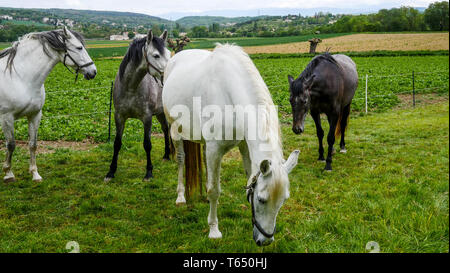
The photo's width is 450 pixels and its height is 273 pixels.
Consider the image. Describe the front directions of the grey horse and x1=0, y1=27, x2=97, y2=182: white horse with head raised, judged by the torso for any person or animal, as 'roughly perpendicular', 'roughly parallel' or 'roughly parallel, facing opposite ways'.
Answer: roughly perpendicular

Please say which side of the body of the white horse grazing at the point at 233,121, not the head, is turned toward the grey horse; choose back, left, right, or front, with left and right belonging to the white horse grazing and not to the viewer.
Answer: back

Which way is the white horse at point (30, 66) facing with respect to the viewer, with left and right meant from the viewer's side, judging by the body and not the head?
facing the viewer and to the right of the viewer

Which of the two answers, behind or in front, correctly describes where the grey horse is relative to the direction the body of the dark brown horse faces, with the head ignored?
in front

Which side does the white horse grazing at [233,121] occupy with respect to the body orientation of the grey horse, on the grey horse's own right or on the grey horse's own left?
on the grey horse's own left

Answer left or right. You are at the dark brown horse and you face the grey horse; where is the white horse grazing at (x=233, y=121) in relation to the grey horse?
left

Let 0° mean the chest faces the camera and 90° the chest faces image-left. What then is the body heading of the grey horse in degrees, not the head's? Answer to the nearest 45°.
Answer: approximately 45°

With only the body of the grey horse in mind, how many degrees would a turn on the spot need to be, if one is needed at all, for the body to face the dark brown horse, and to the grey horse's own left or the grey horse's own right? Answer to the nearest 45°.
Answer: approximately 135° to the grey horse's own left

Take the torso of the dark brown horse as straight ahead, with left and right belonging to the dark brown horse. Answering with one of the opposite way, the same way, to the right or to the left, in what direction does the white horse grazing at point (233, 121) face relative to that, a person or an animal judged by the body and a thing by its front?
to the left

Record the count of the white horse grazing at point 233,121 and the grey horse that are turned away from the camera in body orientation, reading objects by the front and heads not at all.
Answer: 0
